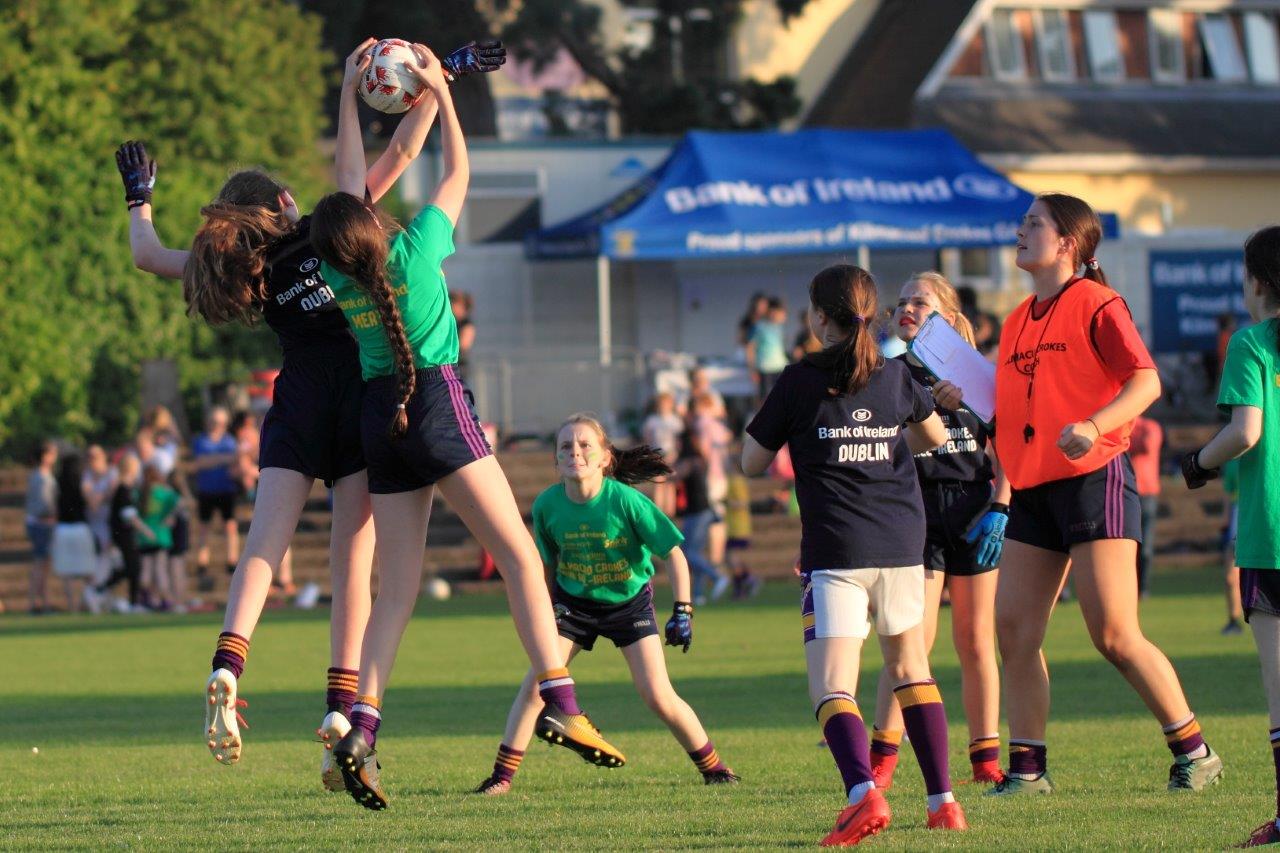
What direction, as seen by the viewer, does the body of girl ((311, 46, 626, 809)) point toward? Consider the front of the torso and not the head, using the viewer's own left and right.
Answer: facing away from the viewer and to the right of the viewer

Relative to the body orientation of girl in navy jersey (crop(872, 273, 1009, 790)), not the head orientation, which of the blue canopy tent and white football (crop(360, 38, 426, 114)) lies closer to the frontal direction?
the white football

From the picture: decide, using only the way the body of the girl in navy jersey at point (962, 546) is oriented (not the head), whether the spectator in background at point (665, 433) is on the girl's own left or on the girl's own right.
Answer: on the girl's own right

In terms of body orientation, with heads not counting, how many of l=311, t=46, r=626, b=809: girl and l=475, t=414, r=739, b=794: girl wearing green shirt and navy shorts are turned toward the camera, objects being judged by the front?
1

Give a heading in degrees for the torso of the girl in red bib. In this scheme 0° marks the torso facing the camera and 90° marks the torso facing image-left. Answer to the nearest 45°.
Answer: approximately 45°

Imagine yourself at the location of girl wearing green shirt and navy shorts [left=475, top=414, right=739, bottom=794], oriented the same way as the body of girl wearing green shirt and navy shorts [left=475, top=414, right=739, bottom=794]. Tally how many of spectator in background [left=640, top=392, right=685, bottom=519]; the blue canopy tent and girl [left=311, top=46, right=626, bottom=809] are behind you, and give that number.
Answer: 2

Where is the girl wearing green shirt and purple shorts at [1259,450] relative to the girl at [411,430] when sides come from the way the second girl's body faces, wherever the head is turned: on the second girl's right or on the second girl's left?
on the second girl's right

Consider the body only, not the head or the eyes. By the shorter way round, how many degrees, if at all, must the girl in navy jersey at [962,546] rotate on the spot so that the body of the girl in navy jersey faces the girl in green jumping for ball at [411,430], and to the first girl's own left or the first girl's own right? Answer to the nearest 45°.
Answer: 0° — they already face them

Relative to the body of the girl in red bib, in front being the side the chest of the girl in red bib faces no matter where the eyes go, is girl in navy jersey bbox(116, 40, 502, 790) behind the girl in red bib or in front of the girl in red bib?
in front

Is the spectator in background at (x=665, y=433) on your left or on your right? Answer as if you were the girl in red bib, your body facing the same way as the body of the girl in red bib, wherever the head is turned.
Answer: on your right

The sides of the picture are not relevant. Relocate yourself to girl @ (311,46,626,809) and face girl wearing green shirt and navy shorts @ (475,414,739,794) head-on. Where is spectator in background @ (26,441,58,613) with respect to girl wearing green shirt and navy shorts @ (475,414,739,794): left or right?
left

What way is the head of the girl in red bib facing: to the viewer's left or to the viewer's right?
to the viewer's left

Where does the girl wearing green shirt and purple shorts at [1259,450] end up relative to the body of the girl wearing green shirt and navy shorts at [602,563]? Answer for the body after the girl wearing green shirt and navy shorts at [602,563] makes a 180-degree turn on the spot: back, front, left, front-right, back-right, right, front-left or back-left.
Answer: back-right
